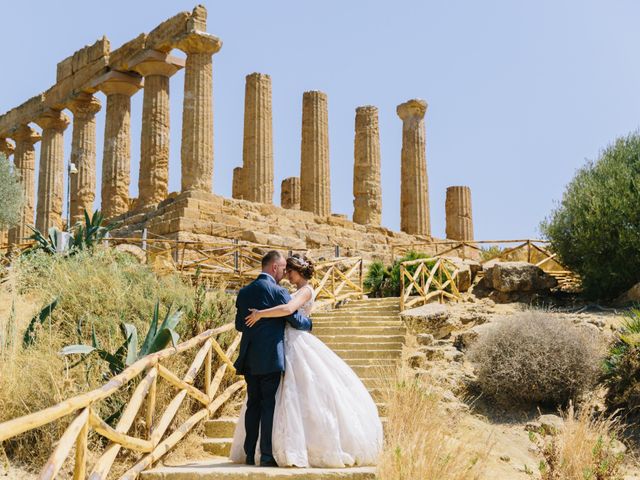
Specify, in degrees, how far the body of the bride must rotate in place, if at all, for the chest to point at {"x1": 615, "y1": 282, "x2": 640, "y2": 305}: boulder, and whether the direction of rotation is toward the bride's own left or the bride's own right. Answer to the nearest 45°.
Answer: approximately 135° to the bride's own right

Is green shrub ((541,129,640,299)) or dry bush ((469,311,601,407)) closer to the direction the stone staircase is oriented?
the dry bush

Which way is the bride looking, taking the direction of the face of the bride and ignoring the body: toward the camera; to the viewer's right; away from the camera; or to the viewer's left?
to the viewer's left

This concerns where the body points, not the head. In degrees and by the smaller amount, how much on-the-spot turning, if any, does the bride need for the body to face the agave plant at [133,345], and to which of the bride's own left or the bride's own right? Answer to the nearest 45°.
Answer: approximately 45° to the bride's own right

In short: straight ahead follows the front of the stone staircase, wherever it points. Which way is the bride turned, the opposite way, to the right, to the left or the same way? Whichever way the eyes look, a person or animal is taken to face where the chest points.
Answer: to the right

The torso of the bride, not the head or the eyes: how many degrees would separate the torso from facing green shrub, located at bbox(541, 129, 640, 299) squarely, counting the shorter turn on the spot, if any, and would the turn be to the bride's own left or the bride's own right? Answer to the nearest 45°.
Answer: approximately 135° to the bride's own right

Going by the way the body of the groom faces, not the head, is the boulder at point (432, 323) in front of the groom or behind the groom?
in front

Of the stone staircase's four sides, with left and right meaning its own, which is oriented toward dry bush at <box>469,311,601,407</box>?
left

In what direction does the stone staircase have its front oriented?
toward the camera

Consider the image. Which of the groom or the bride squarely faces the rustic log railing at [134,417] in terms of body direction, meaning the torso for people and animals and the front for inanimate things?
the bride

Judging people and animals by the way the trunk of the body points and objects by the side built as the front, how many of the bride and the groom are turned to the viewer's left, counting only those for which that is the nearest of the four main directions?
1

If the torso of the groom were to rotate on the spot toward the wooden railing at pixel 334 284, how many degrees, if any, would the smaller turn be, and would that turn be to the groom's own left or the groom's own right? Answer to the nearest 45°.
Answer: approximately 45° to the groom's own left

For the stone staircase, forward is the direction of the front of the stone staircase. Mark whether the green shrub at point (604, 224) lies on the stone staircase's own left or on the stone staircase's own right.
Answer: on the stone staircase's own left

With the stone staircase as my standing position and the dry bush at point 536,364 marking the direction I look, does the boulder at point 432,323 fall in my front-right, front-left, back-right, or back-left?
front-left

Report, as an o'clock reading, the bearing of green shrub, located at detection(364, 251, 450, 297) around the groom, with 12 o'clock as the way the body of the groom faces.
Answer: The green shrub is roughly at 11 o'clock from the groom.

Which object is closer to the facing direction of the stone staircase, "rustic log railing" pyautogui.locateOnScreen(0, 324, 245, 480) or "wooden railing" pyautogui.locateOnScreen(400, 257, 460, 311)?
the rustic log railing

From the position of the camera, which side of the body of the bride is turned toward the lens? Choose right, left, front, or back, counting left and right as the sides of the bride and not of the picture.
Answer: left
